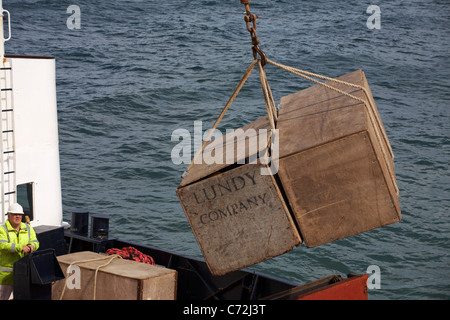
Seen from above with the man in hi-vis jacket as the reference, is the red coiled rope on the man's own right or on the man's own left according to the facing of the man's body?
on the man's own left

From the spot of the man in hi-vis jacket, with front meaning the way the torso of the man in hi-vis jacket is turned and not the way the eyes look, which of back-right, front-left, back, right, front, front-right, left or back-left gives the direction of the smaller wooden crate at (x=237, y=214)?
front

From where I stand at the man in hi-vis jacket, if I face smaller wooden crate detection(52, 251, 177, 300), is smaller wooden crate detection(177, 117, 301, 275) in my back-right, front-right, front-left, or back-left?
front-right

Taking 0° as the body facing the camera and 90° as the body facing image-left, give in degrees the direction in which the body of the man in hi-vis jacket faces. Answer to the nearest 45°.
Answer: approximately 315°

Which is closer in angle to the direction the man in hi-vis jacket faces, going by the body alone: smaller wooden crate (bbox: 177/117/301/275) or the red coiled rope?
the smaller wooden crate
